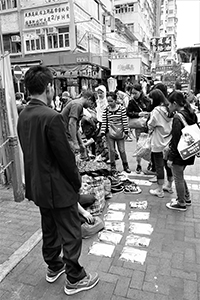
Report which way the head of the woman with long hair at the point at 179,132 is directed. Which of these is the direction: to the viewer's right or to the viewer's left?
to the viewer's left

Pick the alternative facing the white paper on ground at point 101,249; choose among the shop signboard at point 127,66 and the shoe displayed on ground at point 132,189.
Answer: the shop signboard

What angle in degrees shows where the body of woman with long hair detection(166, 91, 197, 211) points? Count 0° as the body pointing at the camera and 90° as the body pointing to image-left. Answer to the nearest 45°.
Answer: approximately 90°

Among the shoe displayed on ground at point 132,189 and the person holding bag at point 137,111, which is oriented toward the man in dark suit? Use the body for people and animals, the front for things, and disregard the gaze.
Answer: the person holding bag

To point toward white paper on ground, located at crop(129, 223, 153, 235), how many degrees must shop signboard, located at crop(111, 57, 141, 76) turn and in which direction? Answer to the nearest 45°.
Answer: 0° — it already faces it

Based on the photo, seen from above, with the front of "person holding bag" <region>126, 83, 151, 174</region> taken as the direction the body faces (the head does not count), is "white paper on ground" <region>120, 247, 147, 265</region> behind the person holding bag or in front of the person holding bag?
in front

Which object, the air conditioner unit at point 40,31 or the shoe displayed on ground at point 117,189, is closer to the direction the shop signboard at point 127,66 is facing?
the shoe displayed on ground

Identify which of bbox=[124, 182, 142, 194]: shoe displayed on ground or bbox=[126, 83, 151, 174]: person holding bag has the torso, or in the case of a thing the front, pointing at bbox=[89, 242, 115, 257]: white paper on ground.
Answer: the person holding bag

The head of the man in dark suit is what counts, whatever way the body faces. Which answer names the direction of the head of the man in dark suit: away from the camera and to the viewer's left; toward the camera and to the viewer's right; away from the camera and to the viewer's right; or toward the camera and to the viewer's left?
away from the camera and to the viewer's right

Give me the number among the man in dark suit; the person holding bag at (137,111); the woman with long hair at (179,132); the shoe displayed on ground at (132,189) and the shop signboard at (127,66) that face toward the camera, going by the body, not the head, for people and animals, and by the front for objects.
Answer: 2
